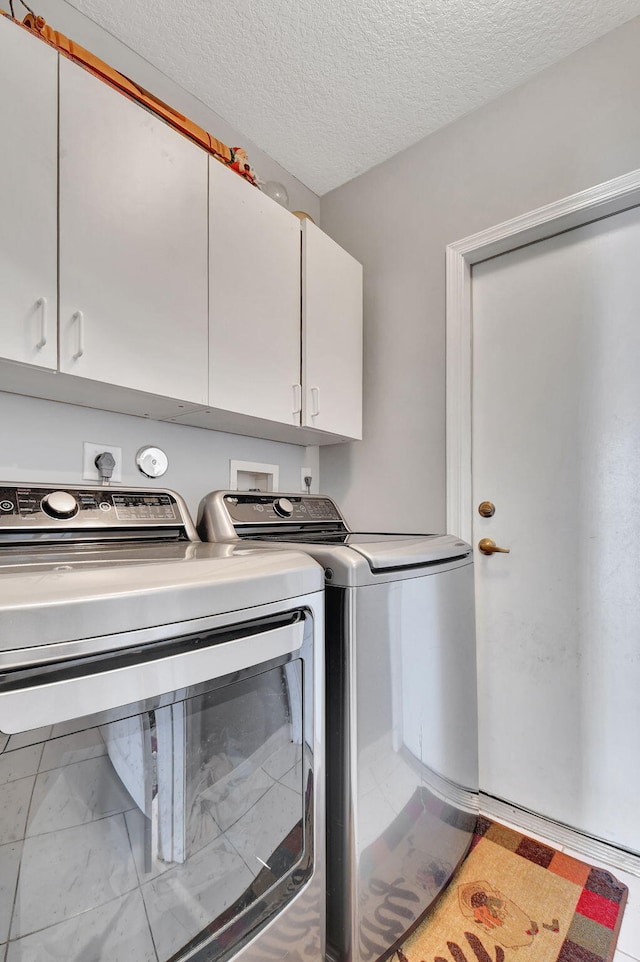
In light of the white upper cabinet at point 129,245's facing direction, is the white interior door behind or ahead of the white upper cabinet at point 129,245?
ahead

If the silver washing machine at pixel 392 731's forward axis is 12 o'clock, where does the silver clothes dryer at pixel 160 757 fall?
The silver clothes dryer is roughly at 3 o'clock from the silver washing machine.

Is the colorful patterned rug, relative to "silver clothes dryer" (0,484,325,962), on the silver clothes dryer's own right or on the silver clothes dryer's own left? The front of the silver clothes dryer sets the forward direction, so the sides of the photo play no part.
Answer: on the silver clothes dryer's own left

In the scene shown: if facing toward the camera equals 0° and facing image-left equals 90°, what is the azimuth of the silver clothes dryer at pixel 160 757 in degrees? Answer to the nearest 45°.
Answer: approximately 315°

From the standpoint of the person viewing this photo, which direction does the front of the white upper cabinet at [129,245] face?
facing the viewer and to the right of the viewer

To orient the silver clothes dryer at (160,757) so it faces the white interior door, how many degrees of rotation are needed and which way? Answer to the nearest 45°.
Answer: approximately 45° to its left

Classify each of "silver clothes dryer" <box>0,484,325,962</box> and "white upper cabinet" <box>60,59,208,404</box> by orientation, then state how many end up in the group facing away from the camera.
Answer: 0

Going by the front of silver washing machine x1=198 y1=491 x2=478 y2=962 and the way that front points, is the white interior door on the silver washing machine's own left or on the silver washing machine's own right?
on the silver washing machine's own left
